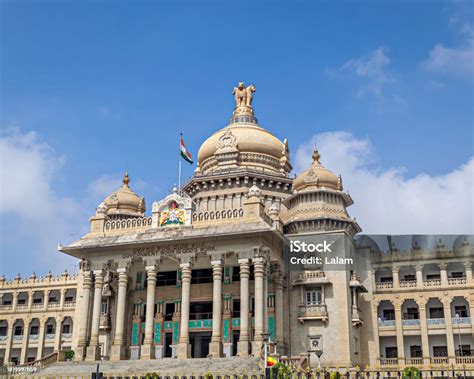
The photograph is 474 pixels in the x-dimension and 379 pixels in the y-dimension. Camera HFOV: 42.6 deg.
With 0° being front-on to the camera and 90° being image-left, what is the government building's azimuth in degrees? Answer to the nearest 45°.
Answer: approximately 45°

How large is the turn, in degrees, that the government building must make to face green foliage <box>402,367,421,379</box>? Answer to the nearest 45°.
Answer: approximately 90° to its left
